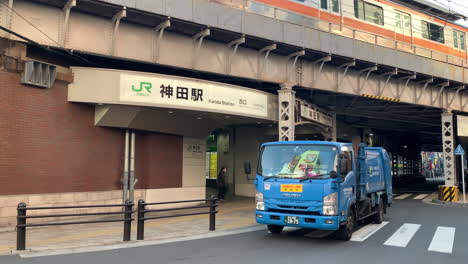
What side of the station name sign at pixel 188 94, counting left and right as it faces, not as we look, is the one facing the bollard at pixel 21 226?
right

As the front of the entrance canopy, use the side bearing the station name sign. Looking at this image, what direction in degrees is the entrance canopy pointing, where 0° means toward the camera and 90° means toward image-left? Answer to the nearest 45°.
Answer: approximately 315°

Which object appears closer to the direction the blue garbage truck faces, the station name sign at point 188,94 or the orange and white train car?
the station name sign

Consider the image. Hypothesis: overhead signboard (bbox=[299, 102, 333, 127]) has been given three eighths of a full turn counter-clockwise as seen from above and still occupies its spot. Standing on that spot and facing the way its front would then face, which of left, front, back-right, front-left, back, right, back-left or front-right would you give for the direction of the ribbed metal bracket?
back-left

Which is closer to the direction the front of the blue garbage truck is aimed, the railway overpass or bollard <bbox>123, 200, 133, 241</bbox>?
the bollard

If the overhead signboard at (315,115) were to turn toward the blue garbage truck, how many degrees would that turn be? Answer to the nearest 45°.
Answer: approximately 45° to its right

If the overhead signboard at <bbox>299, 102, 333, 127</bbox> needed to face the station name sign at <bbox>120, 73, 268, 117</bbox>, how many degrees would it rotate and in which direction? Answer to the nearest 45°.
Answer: approximately 90° to its right
